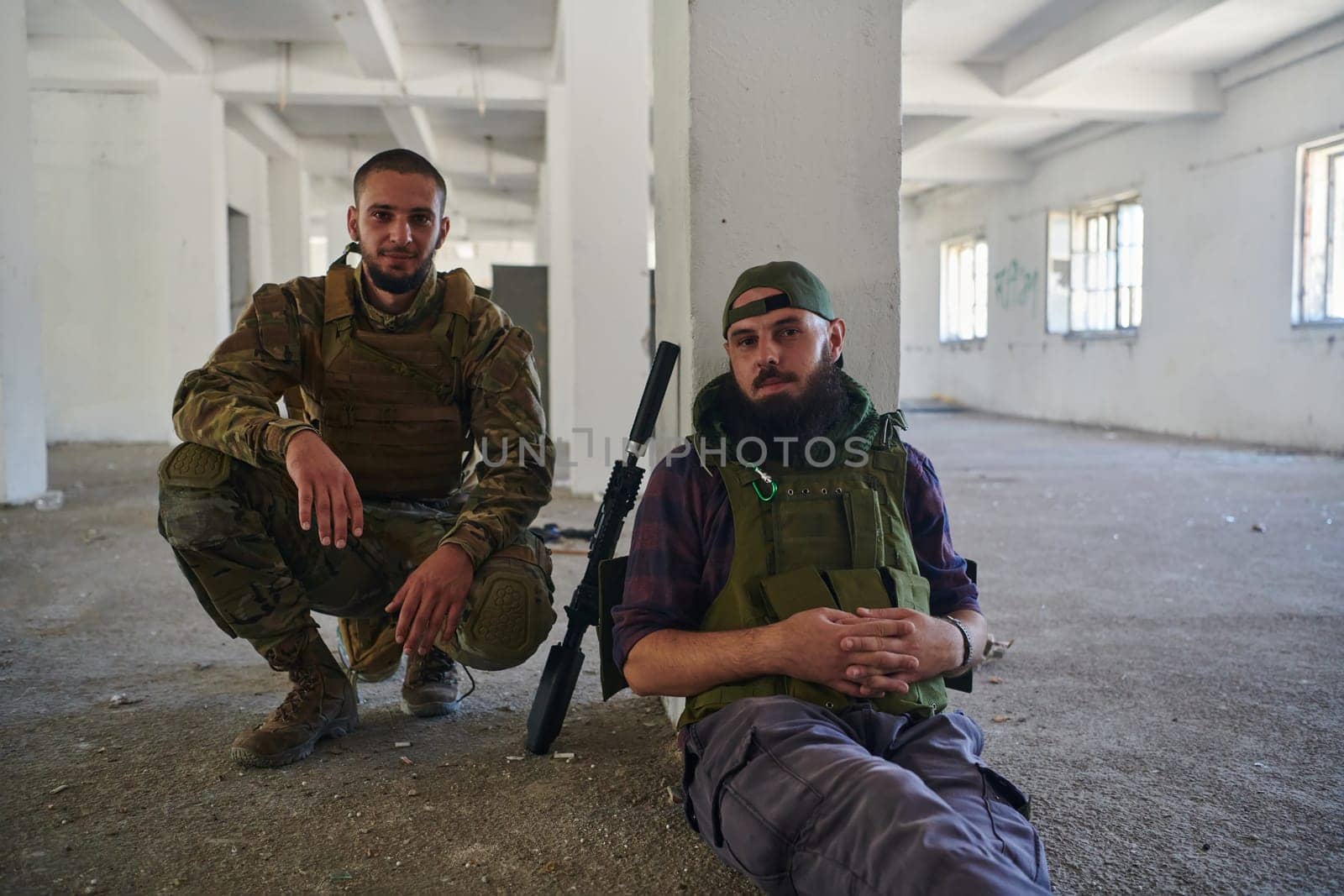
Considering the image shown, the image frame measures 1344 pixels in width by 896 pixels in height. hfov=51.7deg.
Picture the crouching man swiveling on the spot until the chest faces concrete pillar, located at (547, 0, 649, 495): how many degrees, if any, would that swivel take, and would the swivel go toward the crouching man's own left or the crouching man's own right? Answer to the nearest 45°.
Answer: approximately 180°

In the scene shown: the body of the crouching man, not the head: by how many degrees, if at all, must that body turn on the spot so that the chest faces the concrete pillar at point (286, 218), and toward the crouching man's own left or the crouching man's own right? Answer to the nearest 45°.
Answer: approximately 180°

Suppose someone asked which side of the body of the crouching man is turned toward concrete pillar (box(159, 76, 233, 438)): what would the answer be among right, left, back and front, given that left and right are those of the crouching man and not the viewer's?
back

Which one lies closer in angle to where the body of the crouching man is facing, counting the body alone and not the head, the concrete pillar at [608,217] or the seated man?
the seated man

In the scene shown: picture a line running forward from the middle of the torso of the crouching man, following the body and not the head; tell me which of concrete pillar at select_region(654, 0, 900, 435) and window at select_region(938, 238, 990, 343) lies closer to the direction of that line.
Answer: the concrete pillar

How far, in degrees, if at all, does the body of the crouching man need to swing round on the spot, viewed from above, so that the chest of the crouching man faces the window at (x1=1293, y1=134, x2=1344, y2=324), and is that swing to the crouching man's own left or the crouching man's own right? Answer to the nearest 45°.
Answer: approximately 135° to the crouching man's own left

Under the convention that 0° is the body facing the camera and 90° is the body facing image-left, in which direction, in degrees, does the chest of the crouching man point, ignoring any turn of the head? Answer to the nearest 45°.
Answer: approximately 0°

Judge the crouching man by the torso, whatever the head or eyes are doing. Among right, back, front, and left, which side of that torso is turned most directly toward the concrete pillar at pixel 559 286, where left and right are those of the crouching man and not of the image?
back
